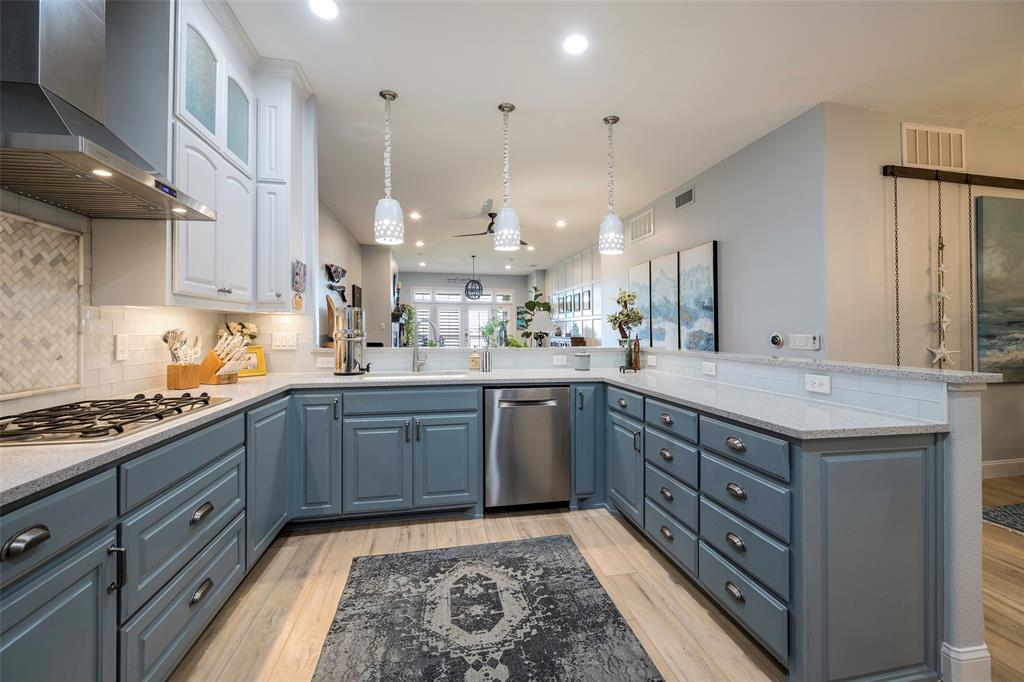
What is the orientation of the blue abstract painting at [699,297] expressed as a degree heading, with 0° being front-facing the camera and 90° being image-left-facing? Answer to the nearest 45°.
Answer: approximately 45°

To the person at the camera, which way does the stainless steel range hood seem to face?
facing the viewer and to the right of the viewer

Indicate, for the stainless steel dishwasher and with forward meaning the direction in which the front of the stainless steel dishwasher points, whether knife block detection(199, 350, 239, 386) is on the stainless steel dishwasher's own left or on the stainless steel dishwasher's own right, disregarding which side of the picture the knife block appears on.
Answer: on the stainless steel dishwasher's own right

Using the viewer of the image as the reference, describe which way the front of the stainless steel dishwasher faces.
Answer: facing the viewer

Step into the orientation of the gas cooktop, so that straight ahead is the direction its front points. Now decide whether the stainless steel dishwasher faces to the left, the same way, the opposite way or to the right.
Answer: to the right

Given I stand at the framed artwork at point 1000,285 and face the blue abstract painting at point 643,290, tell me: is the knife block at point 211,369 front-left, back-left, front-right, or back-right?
front-left

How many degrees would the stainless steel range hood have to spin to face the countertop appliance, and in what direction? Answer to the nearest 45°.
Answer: approximately 90° to its left

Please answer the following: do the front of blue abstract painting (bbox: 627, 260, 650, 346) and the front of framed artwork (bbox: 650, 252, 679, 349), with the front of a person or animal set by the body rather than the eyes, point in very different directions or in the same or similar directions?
same or similar directions

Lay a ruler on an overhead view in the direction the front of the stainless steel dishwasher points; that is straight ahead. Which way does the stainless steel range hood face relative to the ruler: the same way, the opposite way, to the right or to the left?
to the left

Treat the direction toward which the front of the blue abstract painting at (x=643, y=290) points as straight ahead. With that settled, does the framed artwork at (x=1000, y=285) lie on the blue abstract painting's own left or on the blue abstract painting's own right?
on the blue abstract painting's own left

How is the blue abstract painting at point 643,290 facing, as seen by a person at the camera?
facing the viewer and to the left of the viewer

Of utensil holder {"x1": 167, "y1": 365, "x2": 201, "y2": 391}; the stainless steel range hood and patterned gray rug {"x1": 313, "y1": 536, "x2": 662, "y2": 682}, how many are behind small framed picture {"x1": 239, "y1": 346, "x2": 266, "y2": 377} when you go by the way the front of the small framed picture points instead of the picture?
0

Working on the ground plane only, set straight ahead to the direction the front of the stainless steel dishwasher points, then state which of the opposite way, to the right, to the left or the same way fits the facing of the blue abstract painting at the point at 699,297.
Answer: to the right

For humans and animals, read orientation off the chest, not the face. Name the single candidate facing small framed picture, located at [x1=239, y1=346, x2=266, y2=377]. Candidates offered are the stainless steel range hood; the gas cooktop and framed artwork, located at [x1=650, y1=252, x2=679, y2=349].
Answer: the framed artwork

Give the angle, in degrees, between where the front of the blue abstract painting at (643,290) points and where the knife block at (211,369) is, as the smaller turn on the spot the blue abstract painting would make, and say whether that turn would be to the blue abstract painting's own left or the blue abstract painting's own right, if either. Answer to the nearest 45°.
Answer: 0° — it already faces it

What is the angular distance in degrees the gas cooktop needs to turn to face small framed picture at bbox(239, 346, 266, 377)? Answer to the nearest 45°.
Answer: approximately 90° to its left

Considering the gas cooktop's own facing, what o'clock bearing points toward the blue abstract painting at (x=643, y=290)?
The blue abstract painting is roughly at 10 o'clock from the gas cooktop.

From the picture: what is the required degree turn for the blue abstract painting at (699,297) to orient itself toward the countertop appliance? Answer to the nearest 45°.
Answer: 0° — it already faces it

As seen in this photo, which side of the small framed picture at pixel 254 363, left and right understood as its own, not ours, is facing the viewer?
front

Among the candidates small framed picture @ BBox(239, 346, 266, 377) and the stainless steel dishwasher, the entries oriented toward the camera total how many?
2

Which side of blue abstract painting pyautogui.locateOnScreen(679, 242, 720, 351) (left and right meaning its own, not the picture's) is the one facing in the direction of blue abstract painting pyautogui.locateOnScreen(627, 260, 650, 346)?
right
